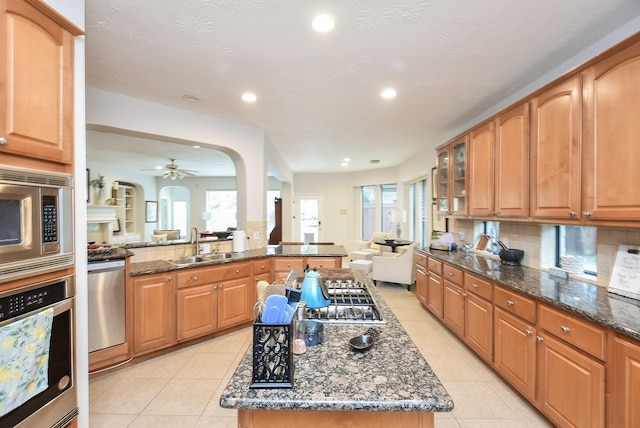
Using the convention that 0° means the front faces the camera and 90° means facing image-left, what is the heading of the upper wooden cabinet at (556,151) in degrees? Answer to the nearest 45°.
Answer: approximately 45°

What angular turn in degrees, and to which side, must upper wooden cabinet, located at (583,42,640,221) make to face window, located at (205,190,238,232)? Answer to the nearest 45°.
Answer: approximately 45° to its right

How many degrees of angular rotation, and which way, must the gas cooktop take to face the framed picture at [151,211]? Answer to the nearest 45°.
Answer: approximately 135° to its right

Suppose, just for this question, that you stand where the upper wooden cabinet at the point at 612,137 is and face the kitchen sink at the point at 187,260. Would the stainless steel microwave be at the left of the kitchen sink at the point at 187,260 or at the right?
left

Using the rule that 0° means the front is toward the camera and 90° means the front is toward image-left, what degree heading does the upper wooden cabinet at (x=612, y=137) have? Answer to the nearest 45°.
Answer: approximately 45°
